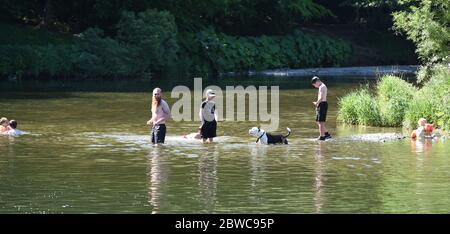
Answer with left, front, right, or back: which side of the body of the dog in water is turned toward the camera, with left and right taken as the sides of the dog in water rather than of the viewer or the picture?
left

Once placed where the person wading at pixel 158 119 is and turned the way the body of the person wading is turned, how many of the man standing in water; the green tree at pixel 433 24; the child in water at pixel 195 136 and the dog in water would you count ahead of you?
0

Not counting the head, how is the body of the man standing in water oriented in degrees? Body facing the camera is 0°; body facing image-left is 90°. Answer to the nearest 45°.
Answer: approximately 90°

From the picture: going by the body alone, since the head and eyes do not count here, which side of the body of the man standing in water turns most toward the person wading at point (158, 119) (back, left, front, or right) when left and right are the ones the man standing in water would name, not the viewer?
front

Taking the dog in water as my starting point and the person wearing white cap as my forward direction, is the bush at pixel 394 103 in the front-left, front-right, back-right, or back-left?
back-right

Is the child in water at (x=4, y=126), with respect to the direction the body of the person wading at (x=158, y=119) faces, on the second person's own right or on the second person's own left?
on the second person's own right

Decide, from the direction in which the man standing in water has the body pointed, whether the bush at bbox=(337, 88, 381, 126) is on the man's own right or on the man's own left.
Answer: on the man's own right

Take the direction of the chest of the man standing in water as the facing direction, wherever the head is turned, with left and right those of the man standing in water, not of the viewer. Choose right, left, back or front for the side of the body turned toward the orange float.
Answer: back

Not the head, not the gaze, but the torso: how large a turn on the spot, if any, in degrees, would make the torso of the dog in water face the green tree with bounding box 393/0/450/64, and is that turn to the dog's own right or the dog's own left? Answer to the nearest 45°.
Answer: approximately 135° to the dog's own right

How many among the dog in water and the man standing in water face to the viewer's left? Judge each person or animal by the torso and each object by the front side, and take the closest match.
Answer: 2

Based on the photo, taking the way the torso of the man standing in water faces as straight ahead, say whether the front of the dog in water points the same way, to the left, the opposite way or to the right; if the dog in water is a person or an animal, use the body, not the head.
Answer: the same way

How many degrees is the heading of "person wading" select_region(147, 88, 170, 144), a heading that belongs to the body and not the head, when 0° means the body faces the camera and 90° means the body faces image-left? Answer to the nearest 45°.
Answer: approximately 45°
